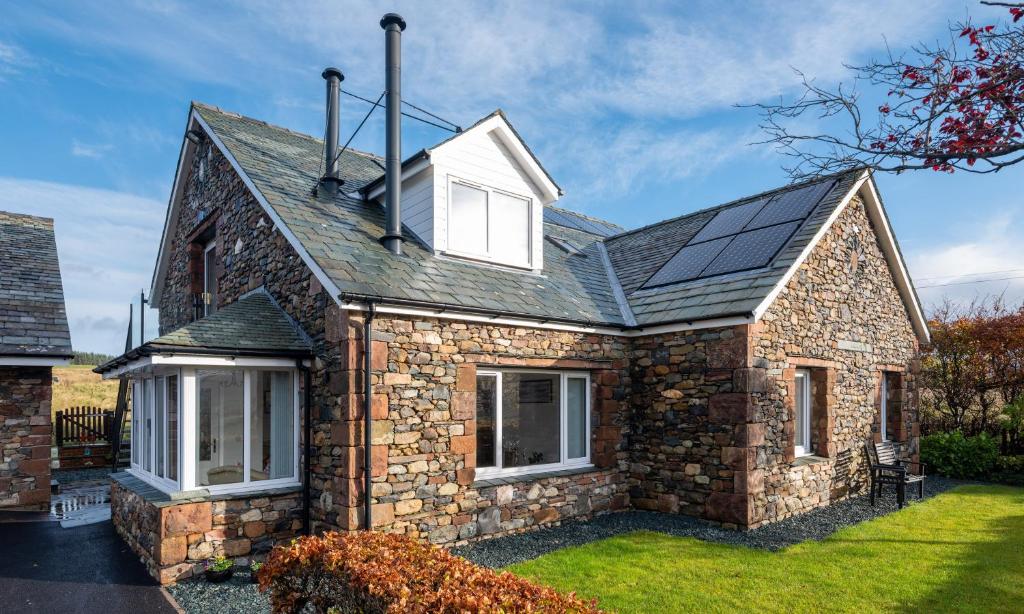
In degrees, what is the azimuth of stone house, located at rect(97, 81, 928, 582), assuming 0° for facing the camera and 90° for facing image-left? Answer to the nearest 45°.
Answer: approximately 315°

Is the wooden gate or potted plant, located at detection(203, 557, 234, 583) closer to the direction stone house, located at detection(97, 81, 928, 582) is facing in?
the potted plant
